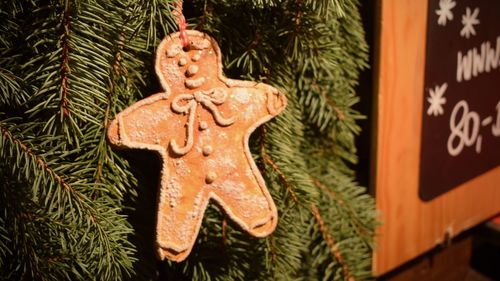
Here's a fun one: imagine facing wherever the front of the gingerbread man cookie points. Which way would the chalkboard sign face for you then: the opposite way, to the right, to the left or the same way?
the same way

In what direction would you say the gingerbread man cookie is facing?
toward the camera

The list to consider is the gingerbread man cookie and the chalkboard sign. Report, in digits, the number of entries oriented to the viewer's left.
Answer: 0
